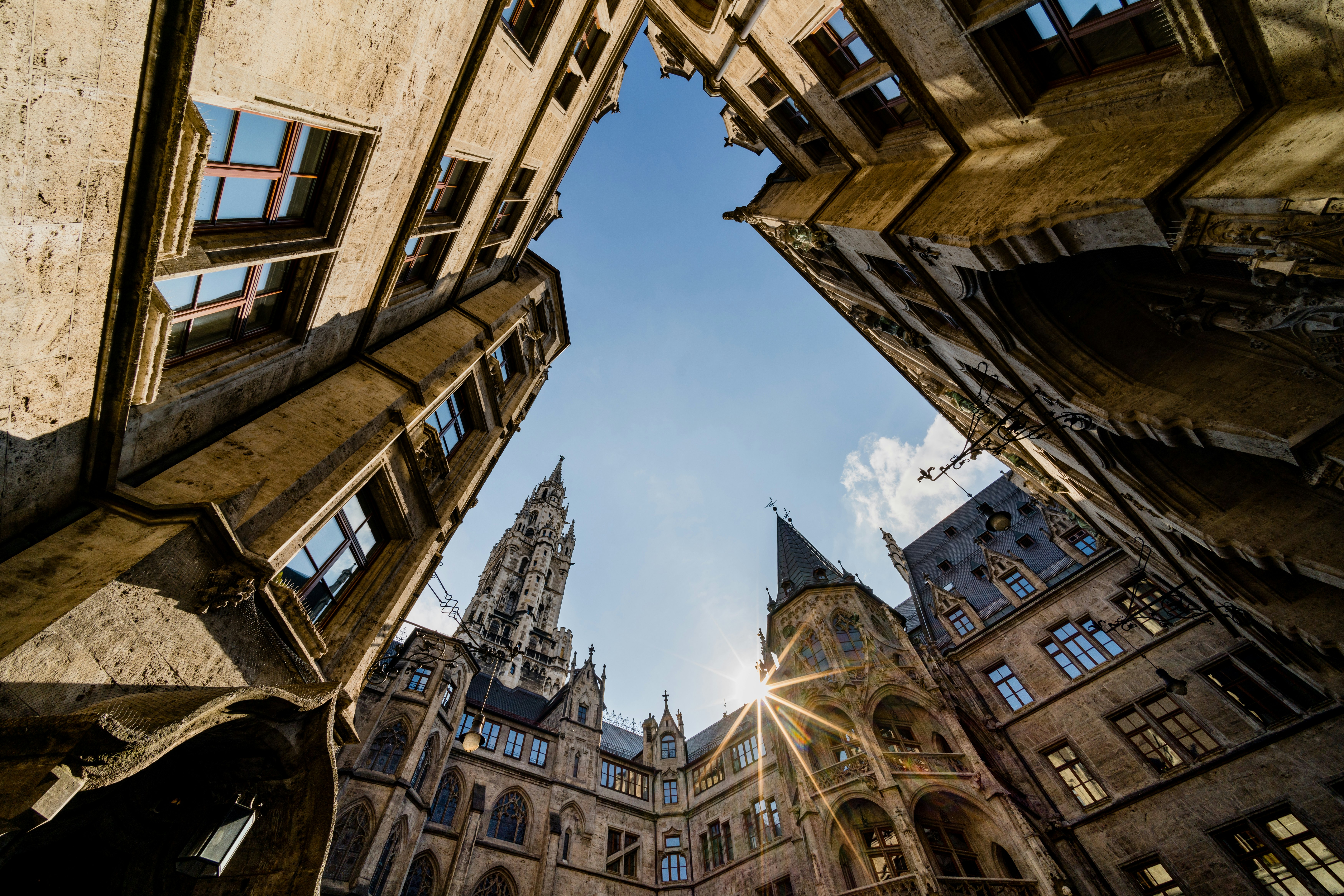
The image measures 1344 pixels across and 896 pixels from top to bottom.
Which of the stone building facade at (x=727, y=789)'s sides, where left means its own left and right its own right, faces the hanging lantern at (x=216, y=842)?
front

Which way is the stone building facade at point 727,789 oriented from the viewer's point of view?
toward the camera

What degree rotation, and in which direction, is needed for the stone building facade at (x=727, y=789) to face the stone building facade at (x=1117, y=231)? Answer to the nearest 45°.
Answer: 0° — it already faces it

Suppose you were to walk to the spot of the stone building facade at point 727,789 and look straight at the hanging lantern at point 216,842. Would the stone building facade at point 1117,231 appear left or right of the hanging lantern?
left
